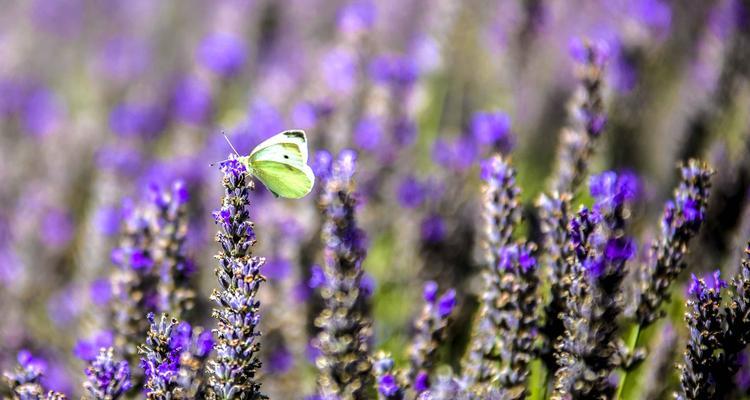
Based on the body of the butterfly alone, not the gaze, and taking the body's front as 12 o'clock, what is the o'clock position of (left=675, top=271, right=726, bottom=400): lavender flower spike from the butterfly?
The lavender flower spike is roughly at 6 o'clock from the butterfly.

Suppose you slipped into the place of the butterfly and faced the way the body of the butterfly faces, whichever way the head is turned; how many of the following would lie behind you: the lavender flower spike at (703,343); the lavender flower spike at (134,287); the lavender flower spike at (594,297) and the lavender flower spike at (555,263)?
3

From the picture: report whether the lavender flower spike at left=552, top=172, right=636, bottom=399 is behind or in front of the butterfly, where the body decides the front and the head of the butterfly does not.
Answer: behind

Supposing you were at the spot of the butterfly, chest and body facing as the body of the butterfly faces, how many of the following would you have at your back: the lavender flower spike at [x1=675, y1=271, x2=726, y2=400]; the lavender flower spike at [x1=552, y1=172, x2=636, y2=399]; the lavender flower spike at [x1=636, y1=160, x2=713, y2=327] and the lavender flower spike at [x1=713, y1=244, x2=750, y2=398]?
4

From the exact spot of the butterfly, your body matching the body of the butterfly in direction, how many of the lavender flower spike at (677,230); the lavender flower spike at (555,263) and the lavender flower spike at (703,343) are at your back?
3

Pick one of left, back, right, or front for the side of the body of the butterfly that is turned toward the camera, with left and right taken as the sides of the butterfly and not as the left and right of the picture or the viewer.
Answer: left

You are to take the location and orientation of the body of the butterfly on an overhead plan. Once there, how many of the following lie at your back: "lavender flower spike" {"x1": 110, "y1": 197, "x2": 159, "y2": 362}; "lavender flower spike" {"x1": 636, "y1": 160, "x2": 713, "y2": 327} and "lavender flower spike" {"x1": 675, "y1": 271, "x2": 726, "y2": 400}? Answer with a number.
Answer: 2
